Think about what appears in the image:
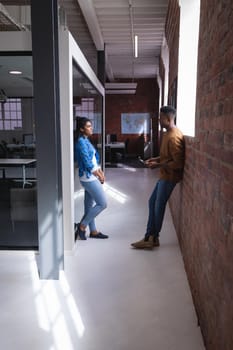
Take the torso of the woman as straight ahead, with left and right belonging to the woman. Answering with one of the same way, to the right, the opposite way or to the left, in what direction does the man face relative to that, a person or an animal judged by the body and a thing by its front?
the opposite way

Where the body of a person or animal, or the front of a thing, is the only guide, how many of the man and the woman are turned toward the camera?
0

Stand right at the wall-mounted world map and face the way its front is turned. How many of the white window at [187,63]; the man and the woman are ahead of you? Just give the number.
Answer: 3

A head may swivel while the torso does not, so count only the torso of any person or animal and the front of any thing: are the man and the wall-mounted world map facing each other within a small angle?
no

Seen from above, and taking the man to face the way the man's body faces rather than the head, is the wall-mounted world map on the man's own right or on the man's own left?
on the man's own right

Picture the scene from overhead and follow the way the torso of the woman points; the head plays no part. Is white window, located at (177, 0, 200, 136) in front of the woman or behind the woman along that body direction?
in front

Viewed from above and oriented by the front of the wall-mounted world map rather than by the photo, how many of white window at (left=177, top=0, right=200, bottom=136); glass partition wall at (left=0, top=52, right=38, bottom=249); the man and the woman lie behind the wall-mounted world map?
0

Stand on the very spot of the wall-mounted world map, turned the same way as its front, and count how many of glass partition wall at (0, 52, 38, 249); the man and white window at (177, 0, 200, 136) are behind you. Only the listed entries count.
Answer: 0

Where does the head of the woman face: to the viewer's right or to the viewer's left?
to the viewer's right

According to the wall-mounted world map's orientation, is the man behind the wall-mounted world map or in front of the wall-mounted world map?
in front

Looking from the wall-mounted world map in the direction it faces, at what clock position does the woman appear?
The woman is roughly at 12 o'clock from the wall-mounted world map.

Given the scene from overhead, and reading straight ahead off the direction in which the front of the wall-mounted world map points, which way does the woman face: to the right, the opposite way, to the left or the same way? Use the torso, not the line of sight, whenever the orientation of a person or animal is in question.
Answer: to the left

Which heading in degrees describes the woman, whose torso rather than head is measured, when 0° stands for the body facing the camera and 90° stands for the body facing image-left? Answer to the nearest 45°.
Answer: approximately 270°

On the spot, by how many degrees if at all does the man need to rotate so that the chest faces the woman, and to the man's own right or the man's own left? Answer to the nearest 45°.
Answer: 0° — they already face them

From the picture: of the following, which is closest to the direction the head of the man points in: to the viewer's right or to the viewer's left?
to the viewer's left

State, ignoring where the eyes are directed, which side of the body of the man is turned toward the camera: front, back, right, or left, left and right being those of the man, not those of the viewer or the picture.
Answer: left

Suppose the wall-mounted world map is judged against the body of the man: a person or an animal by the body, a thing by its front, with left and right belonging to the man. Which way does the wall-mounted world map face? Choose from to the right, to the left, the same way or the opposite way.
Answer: to the left
